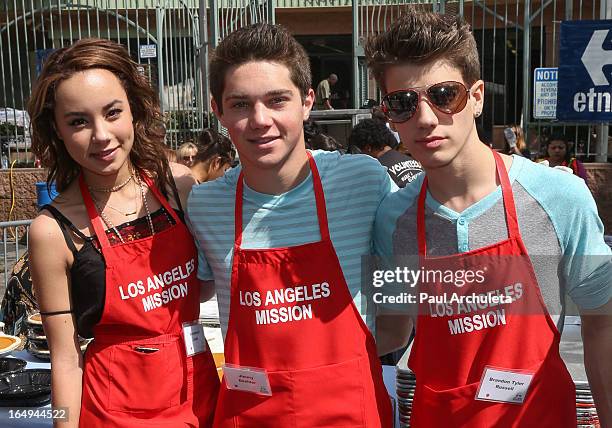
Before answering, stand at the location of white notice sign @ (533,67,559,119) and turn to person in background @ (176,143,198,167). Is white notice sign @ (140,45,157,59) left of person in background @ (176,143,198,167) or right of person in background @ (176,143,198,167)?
right

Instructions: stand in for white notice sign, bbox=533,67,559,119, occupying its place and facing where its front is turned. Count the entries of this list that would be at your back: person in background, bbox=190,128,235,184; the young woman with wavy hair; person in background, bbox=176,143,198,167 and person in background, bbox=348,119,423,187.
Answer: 0

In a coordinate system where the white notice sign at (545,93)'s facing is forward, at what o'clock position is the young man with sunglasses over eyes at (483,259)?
The young man with sunglasses over eyes is roughly at 12 o'clock from the white notice sign.

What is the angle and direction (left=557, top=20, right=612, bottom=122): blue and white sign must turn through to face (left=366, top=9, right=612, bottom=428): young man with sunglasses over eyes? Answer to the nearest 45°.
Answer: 0° — it already faces them

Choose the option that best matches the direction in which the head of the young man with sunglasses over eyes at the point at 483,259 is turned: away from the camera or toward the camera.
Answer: toward the camera

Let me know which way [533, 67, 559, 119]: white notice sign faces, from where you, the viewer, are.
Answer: facing the viewer

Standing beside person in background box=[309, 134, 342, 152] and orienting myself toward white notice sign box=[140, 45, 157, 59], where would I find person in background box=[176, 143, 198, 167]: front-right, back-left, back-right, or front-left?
front-left

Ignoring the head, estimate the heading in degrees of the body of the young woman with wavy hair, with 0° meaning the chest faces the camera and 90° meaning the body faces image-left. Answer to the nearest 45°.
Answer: approximately 315°

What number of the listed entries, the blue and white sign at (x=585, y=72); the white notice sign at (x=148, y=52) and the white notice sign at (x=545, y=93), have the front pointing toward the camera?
3

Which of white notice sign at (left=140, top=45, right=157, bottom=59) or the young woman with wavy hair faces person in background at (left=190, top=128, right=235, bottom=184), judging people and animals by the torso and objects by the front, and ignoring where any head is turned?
the white notice sign

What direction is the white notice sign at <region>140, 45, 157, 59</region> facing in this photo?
toward the camera

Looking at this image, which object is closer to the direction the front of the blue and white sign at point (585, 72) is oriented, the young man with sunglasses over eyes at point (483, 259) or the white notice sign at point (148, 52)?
the young man with sunglasses over eyes

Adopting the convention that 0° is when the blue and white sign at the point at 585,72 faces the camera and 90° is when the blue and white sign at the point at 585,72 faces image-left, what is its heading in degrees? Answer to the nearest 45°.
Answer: approximately 0°

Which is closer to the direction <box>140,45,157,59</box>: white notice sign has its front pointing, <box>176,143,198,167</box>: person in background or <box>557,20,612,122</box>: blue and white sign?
the person in background

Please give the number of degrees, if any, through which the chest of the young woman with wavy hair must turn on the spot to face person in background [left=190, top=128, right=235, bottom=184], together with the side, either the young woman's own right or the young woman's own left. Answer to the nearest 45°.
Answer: approximately 135° to the young woman's own left

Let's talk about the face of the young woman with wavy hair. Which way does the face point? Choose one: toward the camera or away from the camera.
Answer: toward the camera

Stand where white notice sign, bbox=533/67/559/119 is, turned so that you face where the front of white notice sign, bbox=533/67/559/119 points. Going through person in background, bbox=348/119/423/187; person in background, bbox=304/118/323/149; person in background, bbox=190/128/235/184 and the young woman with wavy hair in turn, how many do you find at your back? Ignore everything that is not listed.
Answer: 0
